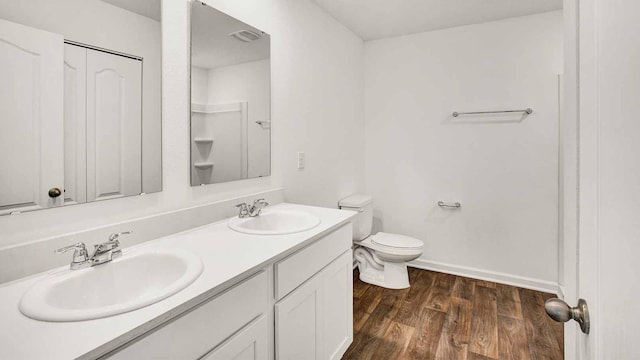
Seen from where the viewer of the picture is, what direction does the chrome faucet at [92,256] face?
facing the viewer and to the right of the viewer

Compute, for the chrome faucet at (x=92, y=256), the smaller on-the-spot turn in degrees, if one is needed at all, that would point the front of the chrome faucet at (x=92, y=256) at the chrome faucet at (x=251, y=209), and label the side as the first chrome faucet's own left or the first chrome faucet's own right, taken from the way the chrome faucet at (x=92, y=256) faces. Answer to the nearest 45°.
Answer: approximately 90° to the first chrome faucet's own left

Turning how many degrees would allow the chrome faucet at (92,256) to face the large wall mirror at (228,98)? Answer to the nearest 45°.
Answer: approximately 90° to its left

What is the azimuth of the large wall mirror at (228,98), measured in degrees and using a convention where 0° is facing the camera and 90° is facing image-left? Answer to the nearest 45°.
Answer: approximately 315°

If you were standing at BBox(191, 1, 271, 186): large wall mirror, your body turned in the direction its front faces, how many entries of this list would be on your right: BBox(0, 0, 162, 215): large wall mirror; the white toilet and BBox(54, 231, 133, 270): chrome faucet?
2

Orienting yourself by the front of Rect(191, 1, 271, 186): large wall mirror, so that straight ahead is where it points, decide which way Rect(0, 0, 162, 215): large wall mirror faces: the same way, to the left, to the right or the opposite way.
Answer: the same way

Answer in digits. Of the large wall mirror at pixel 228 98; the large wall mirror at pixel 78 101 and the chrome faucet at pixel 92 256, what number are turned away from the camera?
0

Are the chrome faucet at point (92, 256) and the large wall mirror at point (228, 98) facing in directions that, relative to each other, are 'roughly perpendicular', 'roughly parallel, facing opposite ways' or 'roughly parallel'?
roughly parallel

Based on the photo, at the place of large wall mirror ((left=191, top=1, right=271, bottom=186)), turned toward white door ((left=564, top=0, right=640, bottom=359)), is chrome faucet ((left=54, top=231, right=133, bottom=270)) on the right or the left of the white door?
right

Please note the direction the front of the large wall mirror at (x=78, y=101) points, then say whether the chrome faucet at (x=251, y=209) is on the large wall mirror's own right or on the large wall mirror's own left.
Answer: on the large wall mirror's own left

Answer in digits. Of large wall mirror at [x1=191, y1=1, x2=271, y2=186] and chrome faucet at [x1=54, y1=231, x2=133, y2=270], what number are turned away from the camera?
0

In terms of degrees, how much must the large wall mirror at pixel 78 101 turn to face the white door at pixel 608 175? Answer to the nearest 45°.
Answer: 0° — it already faces it

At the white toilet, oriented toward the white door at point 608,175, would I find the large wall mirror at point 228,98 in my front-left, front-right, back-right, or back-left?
front-right

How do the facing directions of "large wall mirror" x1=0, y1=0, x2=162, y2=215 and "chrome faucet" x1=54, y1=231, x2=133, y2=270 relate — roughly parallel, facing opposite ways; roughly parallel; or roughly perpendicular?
roughly parallel

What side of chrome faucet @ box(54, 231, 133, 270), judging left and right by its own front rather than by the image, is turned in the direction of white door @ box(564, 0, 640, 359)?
front

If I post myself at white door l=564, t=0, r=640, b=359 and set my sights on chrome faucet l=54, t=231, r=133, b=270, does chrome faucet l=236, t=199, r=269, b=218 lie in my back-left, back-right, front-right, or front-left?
front-right

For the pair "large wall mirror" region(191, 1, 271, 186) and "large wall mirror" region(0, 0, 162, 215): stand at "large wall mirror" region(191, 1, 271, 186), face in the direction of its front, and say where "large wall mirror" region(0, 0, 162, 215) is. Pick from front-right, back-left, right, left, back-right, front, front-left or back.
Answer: right

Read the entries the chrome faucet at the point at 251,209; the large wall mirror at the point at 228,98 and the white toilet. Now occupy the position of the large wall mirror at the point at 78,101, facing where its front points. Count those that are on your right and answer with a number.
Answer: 0
